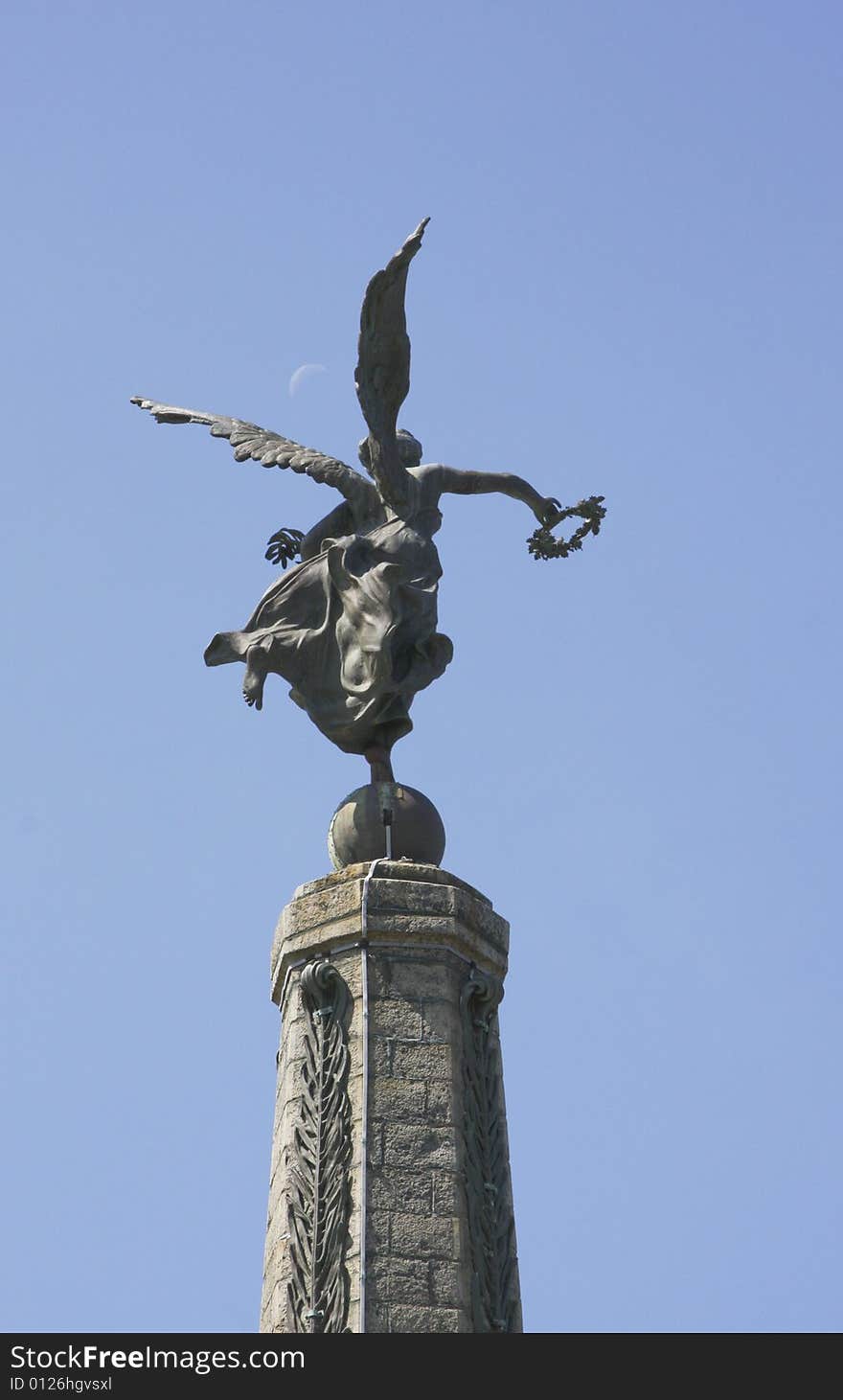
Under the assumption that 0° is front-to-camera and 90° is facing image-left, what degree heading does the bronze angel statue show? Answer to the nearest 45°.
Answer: approximately 225°
